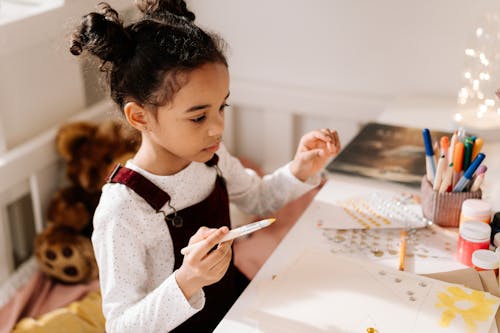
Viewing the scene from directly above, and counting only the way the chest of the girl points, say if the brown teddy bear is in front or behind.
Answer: behind

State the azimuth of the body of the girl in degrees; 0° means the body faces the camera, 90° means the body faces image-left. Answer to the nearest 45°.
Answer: approximately 315°

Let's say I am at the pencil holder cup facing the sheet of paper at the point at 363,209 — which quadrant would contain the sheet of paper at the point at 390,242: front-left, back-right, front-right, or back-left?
front-left

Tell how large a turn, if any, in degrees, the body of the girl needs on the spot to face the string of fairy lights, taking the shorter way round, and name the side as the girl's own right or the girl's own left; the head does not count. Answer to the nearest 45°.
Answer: approximately 90° to the girl's own left

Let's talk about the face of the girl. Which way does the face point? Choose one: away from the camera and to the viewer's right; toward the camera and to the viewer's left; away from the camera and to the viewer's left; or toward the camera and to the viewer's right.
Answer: toward the camera and to the viewer's right
